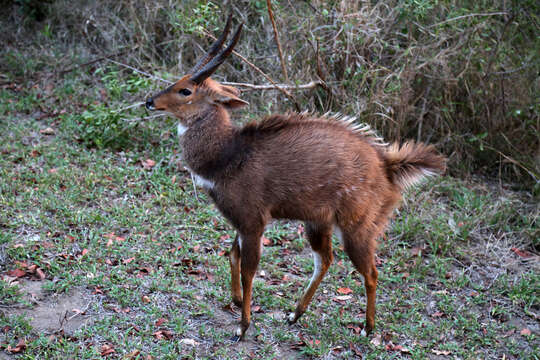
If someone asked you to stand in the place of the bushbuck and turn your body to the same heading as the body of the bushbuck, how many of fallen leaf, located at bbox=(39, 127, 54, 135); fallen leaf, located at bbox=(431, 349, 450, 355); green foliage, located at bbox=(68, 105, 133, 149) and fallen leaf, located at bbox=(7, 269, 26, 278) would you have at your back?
1

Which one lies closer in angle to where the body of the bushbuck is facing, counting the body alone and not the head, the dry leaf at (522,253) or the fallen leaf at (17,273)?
the fallen leaf

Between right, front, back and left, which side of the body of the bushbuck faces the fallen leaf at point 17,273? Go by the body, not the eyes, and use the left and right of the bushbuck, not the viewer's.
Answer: front

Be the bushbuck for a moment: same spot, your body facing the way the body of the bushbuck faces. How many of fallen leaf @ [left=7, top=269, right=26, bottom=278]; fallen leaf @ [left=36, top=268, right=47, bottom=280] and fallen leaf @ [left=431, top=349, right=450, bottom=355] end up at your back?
1

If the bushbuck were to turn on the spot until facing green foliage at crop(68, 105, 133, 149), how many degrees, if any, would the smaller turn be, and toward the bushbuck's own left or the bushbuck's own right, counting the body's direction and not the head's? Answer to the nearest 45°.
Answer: approximately 45° to the bushbuck's own right

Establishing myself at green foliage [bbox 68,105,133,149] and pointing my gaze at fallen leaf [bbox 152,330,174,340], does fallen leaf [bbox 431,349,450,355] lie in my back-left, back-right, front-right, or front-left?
front-left

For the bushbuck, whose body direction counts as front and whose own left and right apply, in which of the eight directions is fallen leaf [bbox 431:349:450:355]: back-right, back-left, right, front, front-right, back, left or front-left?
back

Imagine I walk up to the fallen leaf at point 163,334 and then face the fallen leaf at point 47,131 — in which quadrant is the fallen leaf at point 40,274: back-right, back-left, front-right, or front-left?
front-left

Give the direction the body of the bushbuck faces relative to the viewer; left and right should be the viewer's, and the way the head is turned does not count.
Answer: facing to the left of the viewer

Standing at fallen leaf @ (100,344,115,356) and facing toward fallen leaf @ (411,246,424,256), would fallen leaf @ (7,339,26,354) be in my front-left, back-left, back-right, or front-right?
back-left

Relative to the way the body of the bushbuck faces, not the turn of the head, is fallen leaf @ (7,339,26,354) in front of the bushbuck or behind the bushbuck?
in front

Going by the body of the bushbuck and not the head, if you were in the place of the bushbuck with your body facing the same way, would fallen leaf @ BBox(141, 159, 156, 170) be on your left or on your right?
on your right

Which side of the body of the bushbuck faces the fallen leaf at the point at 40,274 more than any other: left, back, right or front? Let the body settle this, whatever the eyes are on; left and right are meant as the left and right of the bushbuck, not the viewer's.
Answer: front
